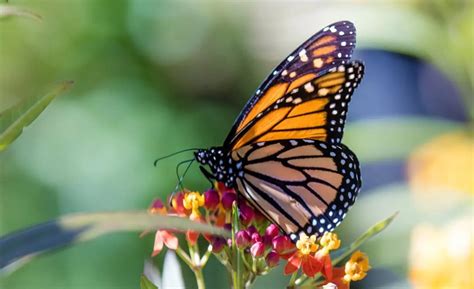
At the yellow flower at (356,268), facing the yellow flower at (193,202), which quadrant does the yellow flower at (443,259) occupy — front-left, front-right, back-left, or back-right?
back-right

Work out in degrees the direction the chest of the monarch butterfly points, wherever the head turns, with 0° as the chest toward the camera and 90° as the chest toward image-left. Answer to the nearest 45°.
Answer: approximately 90°

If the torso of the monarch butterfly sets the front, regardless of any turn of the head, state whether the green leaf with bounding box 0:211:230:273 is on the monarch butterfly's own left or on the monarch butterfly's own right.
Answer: on the monarch butterfly's own left

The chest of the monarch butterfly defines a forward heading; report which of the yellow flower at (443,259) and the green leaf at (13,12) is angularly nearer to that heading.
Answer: the green leaf
